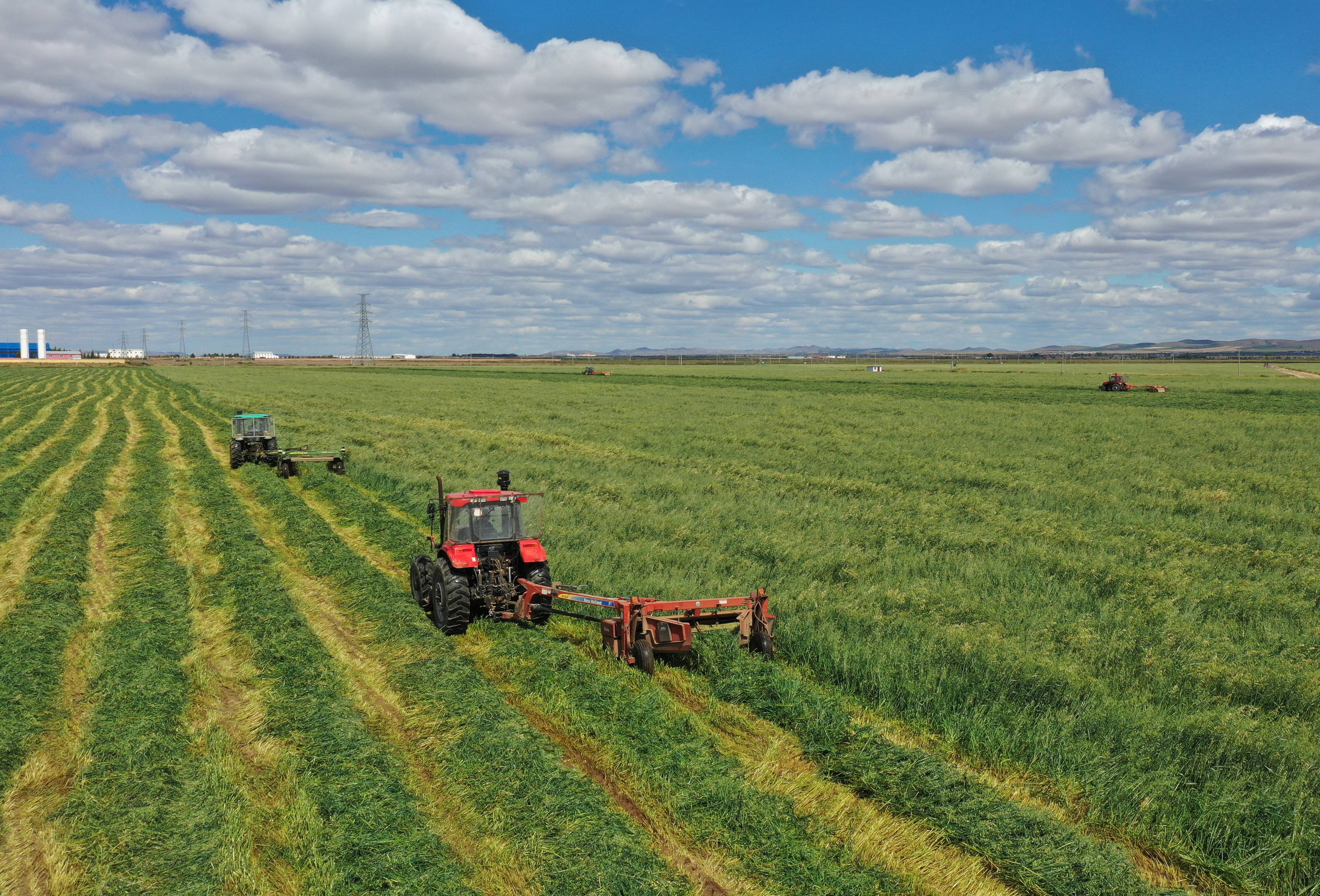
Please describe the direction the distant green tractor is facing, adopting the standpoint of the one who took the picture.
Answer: facing away from the viewer

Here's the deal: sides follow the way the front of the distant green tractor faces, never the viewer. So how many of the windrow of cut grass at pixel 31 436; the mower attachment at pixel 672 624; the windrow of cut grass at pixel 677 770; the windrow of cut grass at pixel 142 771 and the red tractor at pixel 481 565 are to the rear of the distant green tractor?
4

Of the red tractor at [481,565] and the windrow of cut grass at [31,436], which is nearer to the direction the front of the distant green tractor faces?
the windrow of cut grass

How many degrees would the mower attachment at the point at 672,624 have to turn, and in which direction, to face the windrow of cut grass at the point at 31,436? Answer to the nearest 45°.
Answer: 0° — it already faces it

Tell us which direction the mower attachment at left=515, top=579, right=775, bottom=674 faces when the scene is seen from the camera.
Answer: facing away from the viewer and to the left of the viewer

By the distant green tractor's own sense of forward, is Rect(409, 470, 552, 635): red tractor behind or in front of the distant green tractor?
behind

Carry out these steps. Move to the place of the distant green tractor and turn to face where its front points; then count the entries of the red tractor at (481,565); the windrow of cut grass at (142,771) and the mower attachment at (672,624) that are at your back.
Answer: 3

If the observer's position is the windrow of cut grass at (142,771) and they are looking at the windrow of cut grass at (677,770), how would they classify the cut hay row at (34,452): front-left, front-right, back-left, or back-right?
back-left

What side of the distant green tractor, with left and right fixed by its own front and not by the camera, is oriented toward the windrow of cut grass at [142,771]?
back

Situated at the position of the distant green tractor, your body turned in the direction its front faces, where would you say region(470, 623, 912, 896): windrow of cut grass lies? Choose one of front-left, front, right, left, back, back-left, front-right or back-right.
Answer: back
